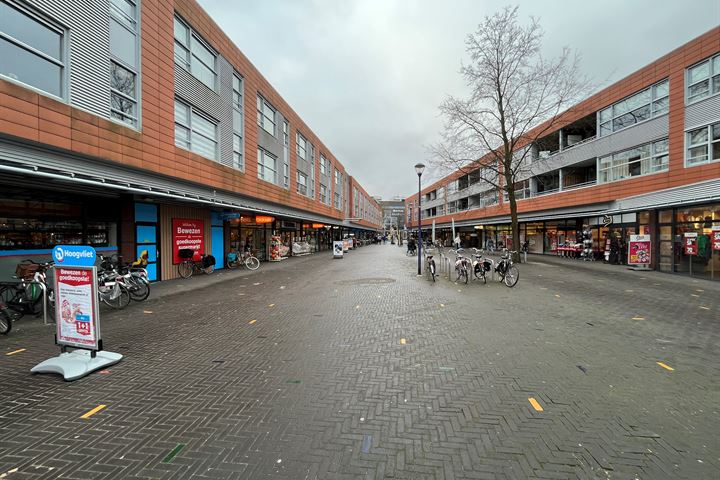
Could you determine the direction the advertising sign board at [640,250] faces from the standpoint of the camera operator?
facing the viewer

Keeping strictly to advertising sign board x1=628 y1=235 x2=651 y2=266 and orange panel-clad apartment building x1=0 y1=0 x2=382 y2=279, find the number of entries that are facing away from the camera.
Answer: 0

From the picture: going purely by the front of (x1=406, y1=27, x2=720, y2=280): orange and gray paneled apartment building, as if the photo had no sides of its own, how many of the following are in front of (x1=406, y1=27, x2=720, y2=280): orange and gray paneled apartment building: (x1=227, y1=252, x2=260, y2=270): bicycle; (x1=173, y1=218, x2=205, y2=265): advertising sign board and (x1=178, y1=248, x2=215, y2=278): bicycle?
3

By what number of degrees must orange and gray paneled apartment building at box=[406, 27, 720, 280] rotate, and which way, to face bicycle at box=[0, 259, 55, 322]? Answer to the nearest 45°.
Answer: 0° — it already faces it

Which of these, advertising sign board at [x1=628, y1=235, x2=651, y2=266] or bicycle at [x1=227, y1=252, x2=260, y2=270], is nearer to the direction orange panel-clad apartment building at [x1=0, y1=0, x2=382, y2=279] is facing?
the advertising sign board

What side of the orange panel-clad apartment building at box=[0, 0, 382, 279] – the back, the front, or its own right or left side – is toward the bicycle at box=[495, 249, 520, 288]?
front

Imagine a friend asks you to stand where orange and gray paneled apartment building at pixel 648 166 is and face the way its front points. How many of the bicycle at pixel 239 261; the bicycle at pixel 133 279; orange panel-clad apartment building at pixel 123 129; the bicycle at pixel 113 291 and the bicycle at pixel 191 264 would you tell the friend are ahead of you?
5

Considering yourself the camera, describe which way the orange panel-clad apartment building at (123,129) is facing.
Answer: facing the viewer and to the right of the viewer

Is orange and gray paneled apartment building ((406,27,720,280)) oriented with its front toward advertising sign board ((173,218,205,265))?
yes

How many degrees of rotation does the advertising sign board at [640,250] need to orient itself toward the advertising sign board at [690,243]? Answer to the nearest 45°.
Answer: approximately 45° to its left

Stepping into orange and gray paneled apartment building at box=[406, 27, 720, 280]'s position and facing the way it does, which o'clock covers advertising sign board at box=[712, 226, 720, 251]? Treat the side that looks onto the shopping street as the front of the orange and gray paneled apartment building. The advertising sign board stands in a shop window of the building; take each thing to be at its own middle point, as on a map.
The advertising sign board is roughly at 10 o'clock from the orange and gray paneled apartment building.

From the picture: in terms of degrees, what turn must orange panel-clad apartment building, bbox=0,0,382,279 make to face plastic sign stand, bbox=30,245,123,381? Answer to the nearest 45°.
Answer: approximately 45° to its right

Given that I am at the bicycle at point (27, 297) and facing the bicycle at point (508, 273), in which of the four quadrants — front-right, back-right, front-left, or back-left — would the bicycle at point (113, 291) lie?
front-left

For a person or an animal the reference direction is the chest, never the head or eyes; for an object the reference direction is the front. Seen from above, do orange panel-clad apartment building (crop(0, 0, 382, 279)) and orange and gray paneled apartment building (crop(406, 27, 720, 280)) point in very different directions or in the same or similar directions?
very different directions

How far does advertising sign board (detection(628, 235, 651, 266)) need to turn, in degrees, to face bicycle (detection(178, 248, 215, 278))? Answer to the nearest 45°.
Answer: approximately 45° to its right

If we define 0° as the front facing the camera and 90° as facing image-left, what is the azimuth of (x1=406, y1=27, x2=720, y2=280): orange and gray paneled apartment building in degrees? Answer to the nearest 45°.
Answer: approximately 45°

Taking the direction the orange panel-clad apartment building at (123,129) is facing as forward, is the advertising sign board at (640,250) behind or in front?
in front

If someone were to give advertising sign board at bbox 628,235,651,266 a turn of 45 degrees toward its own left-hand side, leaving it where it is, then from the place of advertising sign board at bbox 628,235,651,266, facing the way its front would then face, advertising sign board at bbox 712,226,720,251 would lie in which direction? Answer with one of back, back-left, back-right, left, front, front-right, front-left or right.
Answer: front

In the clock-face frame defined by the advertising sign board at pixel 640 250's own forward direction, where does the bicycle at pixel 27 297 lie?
The bicycle is roughly at 1 o'clock from the advertising sign board.
